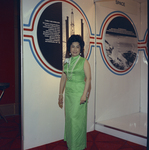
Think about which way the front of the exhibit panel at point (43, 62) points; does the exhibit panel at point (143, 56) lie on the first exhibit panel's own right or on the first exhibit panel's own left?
on the first exhibit panel's own left

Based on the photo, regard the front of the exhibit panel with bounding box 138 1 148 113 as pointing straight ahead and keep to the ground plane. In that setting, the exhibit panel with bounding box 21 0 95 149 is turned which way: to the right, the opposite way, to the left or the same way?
to the left

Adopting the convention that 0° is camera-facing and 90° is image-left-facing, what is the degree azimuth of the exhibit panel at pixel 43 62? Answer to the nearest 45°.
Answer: approximately 315°

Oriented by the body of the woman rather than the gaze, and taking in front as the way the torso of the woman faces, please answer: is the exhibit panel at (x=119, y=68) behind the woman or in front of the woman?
behind

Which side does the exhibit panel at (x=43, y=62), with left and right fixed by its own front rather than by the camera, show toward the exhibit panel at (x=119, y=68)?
left

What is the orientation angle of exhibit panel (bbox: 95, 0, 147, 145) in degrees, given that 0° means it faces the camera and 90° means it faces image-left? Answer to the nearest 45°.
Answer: approximately 315°

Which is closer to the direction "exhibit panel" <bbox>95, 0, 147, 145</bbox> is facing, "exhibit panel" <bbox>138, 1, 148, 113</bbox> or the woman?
the woman

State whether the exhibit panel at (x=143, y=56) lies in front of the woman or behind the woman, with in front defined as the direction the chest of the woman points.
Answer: behind

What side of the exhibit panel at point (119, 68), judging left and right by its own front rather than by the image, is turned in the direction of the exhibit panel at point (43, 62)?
right

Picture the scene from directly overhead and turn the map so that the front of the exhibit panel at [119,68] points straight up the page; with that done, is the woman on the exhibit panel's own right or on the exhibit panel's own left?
on the exhibit panel's own right
